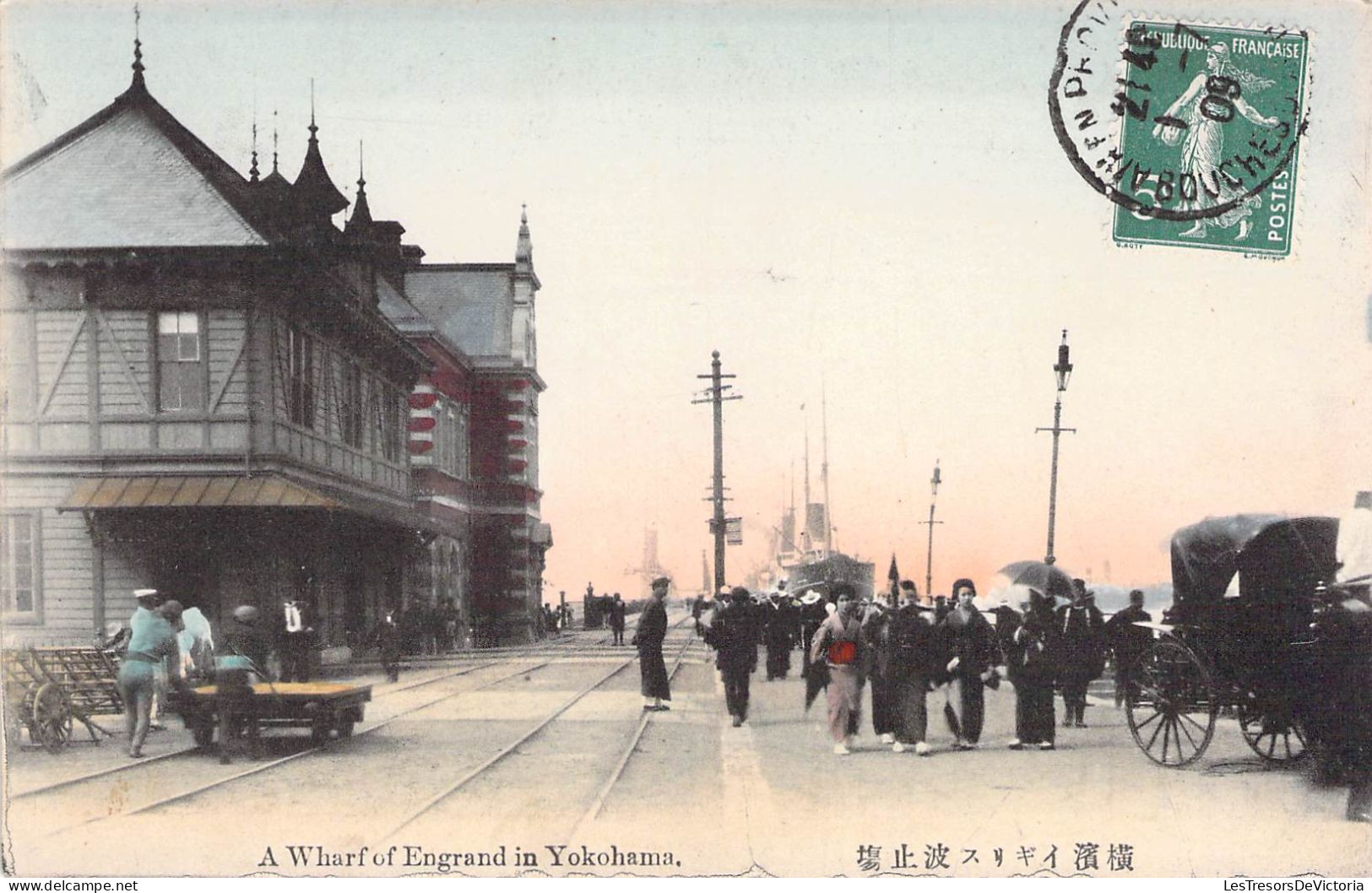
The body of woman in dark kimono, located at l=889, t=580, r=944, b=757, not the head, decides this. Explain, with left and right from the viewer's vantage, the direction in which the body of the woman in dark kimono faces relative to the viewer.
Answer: facing the viewer

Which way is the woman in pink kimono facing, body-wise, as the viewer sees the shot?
toward the camera

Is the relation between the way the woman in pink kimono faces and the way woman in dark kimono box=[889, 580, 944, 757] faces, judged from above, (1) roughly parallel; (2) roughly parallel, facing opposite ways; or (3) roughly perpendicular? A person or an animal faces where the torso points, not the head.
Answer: roughly parallel

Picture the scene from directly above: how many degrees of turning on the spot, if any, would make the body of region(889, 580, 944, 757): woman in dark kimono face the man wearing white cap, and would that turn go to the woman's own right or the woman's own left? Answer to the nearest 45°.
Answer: approximately 45° to the woman's own right

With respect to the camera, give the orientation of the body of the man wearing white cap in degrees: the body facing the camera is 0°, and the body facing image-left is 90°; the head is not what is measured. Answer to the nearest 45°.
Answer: approximately 270°

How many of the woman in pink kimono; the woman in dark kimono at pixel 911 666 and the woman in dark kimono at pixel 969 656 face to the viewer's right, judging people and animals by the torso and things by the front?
0

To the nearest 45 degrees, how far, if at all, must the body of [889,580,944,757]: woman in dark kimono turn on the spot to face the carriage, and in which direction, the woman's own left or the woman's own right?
approximately 45° to the woman's own left
